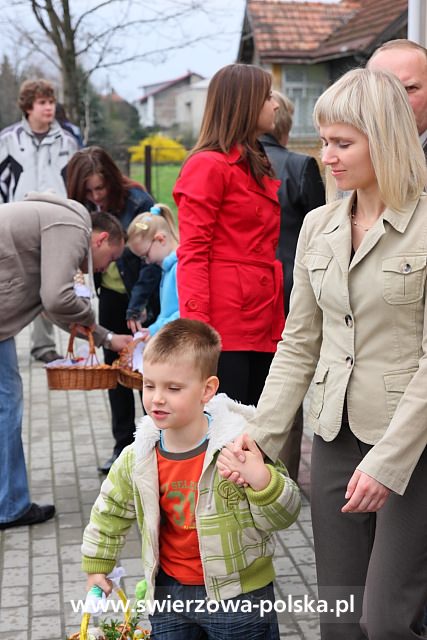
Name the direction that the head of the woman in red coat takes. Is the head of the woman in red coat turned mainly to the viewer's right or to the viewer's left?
to the viewer's right

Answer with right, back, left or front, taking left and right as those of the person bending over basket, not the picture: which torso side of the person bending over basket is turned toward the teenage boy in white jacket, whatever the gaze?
left

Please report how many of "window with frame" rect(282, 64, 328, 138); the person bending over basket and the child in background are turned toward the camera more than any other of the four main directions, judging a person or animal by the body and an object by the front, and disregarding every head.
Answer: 1

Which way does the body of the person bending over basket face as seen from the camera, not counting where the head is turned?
to the viewer's right

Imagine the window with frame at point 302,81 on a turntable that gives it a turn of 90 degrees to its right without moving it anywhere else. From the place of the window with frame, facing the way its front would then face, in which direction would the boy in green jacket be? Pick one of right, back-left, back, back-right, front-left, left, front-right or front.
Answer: left

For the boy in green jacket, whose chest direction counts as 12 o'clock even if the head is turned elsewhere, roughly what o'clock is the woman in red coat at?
The woman in red coat is roughly at 5 o'clock from the boy in green jacket.

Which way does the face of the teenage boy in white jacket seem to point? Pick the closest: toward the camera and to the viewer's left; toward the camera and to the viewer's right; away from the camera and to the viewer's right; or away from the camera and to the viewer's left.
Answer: toward the camera and to the viewer's right

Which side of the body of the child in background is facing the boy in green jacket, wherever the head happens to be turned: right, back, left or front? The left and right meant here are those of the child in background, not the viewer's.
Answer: left

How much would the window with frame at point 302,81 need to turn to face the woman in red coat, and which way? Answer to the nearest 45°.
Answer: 0° — it already faces them

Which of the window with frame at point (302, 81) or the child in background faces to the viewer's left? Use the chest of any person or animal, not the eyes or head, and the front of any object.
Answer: the child in background

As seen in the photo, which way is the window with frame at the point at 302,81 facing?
toward the camera

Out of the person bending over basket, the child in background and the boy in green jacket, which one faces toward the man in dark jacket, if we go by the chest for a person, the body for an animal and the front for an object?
the person bending over basket

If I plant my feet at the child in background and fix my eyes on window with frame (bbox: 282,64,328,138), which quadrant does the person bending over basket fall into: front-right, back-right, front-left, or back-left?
back-left

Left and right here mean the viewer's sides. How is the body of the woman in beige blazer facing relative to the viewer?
facing the viewer and to the left of the viewer

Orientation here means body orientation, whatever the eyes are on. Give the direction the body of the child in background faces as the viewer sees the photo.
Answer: to the viewer's left

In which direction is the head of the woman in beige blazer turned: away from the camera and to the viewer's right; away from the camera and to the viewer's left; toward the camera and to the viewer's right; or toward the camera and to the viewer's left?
toward the camera and to the viewer's left
